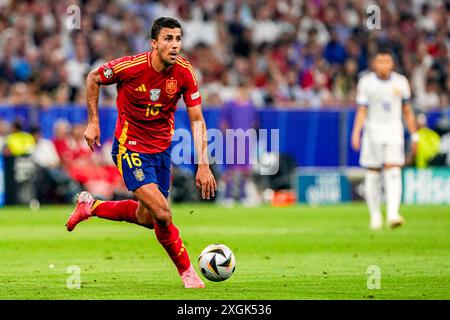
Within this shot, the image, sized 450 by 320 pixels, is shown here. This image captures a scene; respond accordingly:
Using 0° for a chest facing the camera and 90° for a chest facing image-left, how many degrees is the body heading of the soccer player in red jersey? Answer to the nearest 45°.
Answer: approximately 315°
